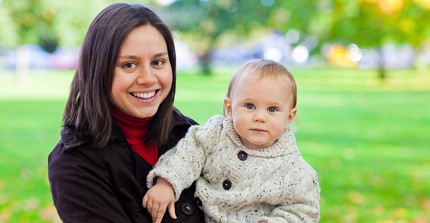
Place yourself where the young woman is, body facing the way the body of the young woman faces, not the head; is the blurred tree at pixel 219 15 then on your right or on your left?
on your left

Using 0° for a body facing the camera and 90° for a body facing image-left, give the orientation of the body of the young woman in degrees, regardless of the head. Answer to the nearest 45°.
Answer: approximately 315°

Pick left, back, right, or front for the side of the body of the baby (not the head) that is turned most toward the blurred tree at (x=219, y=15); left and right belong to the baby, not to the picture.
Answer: back

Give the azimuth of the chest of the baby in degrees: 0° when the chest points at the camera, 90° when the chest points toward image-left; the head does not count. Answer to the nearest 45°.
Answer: approximately 0°

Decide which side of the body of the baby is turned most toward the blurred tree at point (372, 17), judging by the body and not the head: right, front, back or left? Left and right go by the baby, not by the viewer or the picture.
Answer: back
